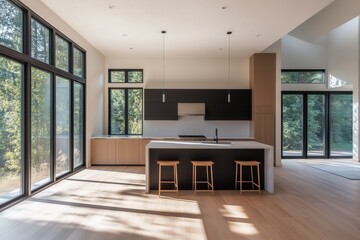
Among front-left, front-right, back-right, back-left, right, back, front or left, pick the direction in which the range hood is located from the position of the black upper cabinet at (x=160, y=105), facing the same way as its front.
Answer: left

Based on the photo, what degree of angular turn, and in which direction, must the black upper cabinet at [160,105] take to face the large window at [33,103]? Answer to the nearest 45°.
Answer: approximately 45° to its right

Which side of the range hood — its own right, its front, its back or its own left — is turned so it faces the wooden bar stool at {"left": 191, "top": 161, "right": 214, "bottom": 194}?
front

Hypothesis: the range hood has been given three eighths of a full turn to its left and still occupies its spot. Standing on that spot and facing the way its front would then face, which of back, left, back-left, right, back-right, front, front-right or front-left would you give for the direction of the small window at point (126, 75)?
back-left

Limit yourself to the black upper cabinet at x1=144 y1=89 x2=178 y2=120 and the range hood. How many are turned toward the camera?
2

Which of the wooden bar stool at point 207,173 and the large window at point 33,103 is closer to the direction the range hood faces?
the wooden bar stool

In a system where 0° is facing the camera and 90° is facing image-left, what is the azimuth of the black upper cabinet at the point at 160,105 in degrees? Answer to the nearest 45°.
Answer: approximately 0°

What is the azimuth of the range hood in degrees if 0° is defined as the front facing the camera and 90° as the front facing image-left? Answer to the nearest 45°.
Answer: approximately 0°

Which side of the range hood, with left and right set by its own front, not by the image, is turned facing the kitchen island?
front

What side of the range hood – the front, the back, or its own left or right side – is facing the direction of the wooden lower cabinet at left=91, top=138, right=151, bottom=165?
right

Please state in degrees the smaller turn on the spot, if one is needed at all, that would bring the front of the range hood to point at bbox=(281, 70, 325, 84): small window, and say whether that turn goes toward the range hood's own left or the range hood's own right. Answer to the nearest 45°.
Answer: approximately 90° to the range hood's own left

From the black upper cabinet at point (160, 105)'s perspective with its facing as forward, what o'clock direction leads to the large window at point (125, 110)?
The large window is roughly at 4 o'clock from the black upper cabinet.

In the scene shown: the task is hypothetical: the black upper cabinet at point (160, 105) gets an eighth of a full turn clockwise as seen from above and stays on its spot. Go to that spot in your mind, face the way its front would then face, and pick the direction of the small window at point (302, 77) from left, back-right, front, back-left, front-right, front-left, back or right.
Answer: back-left

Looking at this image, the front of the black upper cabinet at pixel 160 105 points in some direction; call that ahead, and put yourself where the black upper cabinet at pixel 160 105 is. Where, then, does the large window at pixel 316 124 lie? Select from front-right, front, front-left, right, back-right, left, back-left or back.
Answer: left
